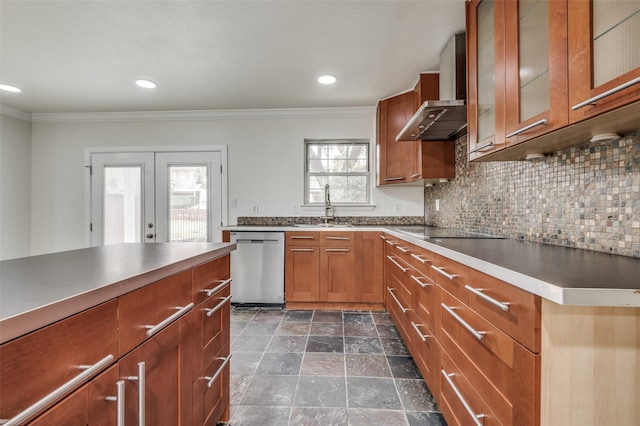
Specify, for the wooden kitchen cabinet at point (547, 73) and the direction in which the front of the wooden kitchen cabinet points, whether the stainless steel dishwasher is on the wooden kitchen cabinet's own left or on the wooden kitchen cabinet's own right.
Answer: on the wooden kitchen cabinet's own right

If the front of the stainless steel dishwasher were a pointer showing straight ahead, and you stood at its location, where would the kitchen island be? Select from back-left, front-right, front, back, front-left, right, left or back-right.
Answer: front

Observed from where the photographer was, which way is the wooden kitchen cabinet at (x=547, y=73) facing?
facing the viewer and to the left of the viewer

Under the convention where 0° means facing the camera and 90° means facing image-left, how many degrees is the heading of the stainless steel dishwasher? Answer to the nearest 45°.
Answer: approximately 0°

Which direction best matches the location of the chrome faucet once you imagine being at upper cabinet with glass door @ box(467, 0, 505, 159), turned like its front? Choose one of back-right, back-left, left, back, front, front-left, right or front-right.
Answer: right

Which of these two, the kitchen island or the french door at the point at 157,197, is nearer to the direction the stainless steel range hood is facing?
the french door

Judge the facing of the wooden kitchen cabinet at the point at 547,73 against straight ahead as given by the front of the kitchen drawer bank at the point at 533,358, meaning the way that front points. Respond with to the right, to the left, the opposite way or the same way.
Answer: the same way

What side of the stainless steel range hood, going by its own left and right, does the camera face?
left

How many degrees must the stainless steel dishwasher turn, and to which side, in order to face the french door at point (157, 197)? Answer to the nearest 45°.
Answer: approximately 135° to its right

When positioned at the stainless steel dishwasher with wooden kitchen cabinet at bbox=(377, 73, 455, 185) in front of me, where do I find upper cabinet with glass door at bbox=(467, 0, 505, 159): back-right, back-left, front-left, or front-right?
front-right

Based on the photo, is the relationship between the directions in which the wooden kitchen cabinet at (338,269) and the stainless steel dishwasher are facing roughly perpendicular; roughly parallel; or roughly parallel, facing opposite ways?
roughly parallel

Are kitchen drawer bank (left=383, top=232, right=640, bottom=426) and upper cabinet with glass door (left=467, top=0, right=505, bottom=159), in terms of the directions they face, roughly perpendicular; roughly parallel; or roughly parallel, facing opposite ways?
roughly parallel
